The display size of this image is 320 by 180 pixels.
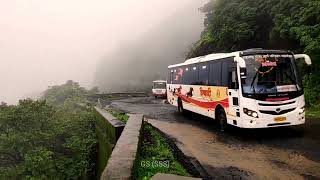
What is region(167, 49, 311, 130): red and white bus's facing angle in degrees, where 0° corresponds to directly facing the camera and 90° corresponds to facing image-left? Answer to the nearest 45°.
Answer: approximately 315°
